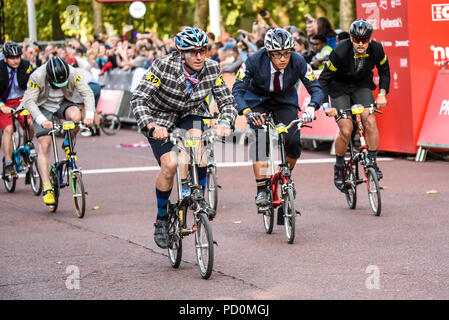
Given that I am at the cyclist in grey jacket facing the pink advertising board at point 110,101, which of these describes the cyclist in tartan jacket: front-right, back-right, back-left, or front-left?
back-right

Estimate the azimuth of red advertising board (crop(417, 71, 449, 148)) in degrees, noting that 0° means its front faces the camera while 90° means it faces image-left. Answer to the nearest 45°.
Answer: approximately 45°

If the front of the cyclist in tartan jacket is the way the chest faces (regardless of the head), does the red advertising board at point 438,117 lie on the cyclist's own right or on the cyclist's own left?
on the cyclist's own left

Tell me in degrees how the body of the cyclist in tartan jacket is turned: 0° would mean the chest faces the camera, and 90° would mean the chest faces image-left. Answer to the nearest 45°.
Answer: approximately 315°

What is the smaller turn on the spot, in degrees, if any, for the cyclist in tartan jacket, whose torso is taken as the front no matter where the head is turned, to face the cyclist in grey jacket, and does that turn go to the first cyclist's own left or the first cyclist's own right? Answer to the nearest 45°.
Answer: approximately 180°
